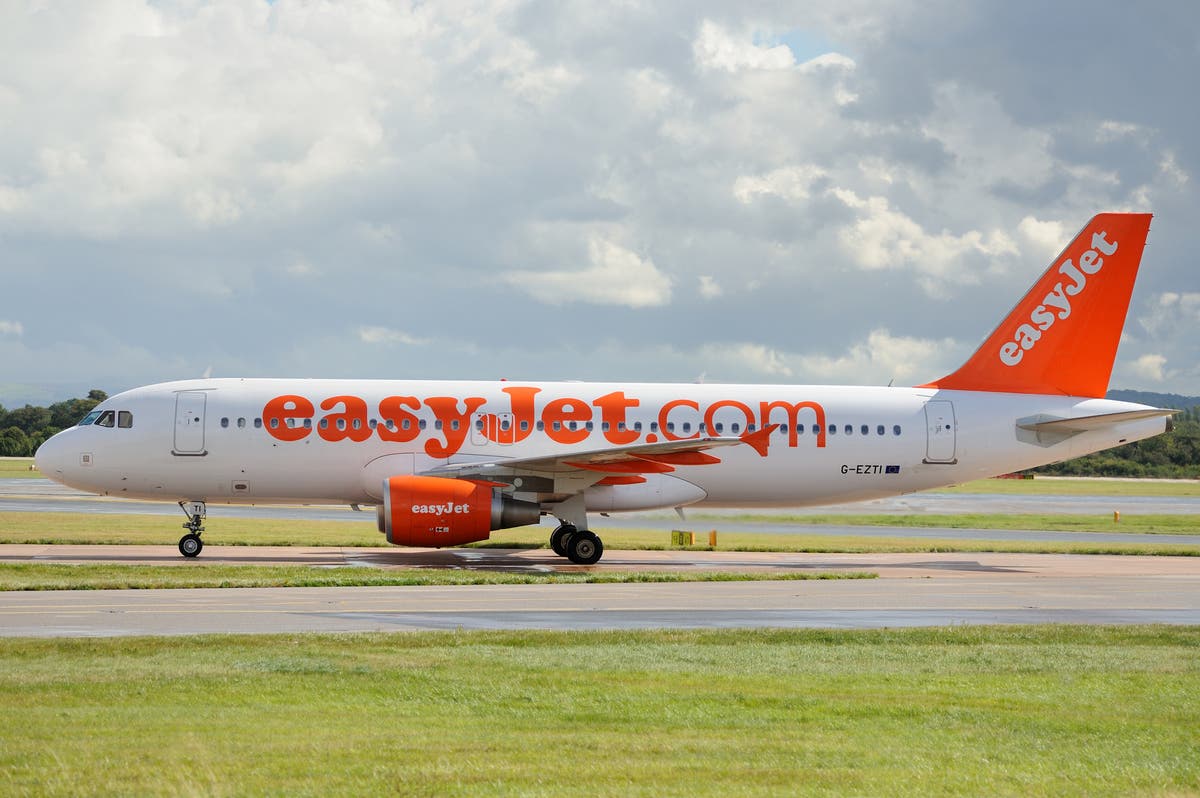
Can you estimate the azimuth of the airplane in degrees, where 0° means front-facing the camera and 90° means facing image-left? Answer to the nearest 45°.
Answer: approximately 90°
